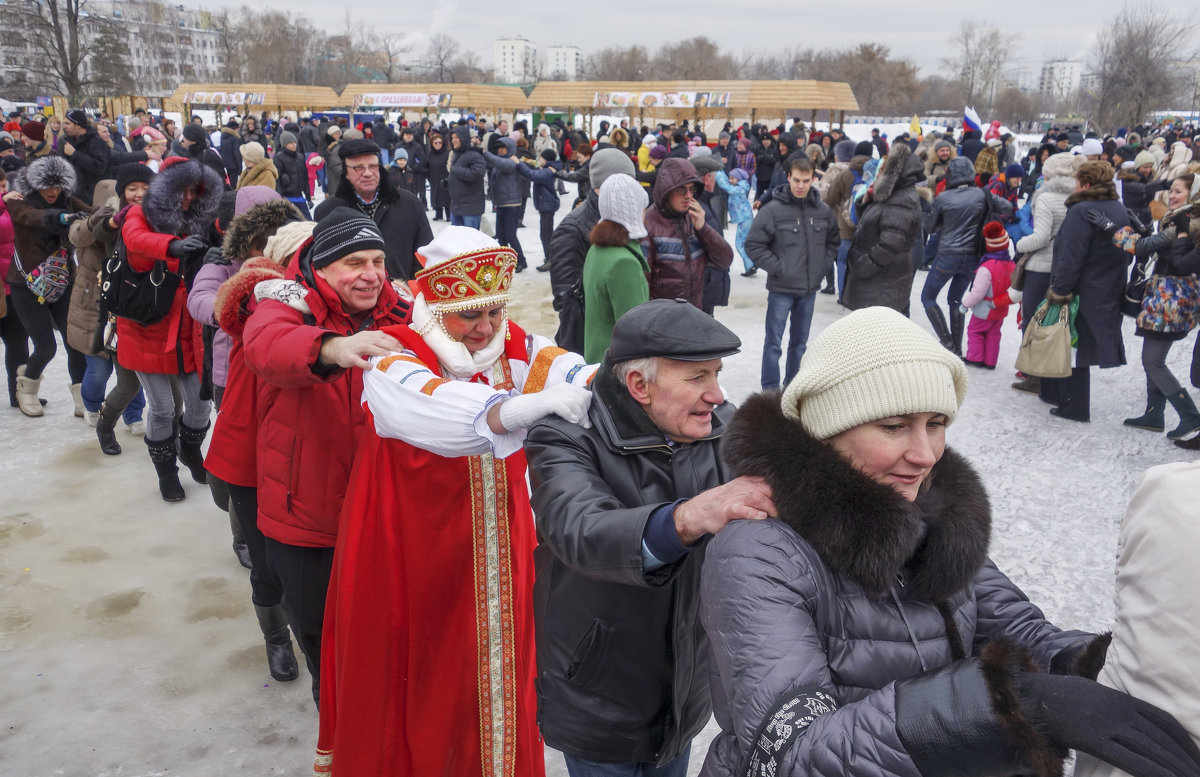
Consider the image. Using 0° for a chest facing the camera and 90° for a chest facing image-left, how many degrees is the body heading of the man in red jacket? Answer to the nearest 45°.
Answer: approximately 315°

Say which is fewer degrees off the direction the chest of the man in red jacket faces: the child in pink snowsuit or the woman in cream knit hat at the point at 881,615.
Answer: the woman in cream knit hat

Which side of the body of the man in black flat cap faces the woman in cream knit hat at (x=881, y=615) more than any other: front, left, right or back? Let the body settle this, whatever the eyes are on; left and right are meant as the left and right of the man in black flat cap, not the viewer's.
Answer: front

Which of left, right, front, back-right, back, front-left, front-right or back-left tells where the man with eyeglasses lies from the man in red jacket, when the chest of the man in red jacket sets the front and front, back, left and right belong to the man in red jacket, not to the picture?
back-left

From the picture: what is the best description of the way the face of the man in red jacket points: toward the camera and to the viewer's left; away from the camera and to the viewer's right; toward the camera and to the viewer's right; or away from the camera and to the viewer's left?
toward the camera and to the viewer's right

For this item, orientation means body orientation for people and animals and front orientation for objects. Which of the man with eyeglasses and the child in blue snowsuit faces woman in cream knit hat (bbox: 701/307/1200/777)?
the man with eyeglasses

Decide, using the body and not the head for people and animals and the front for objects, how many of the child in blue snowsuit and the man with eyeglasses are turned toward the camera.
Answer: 1

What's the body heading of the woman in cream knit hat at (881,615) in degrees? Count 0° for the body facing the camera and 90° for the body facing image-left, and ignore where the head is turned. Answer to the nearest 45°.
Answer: approximately 315°

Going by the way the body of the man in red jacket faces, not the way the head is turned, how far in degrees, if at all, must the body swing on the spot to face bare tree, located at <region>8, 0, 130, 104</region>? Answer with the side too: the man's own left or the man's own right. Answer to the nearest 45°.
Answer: approximately 135° to the man's own left

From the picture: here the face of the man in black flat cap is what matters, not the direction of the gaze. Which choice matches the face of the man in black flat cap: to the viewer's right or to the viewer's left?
to the viewer's right

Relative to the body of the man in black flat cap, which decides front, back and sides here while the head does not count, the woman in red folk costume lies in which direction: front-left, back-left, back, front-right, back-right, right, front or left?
back

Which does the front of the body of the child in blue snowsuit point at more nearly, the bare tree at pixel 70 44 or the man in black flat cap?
the bare tree

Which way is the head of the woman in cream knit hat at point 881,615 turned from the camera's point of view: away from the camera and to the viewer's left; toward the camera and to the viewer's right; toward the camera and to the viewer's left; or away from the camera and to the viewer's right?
toward the camera and to the viewer's right

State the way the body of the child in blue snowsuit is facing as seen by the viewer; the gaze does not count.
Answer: to the viewer's left
